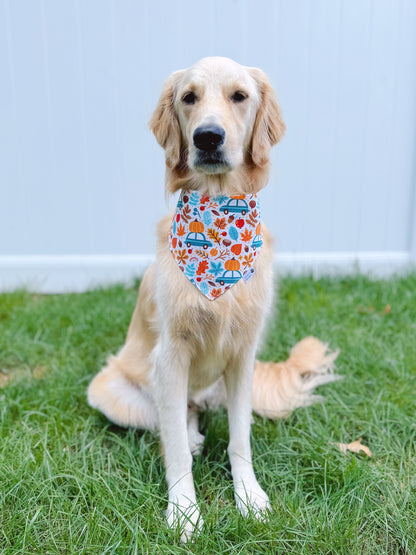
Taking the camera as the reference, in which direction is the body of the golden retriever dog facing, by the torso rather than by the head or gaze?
toward the camera
